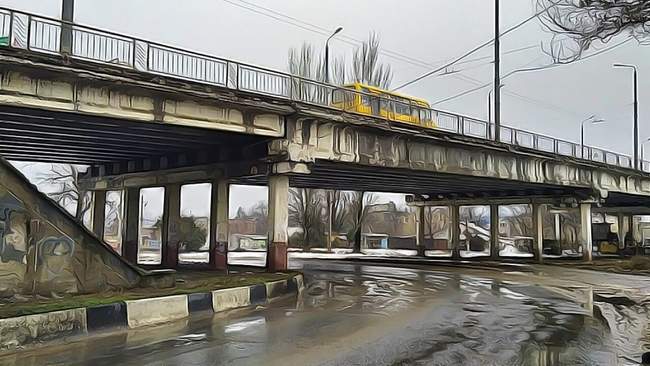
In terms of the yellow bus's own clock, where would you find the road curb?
The road curb is roughly at 5 o'clock from the yellow bus.

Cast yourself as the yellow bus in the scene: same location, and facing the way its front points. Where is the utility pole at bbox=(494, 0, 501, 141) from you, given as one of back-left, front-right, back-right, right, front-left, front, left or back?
front

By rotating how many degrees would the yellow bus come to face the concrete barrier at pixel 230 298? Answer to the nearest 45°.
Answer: approximately 135° to its right

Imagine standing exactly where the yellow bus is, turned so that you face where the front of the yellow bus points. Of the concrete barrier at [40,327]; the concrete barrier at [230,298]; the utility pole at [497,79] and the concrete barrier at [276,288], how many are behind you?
1

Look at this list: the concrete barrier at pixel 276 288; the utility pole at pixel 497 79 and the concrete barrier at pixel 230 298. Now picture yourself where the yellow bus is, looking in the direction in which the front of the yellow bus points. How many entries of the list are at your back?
1
